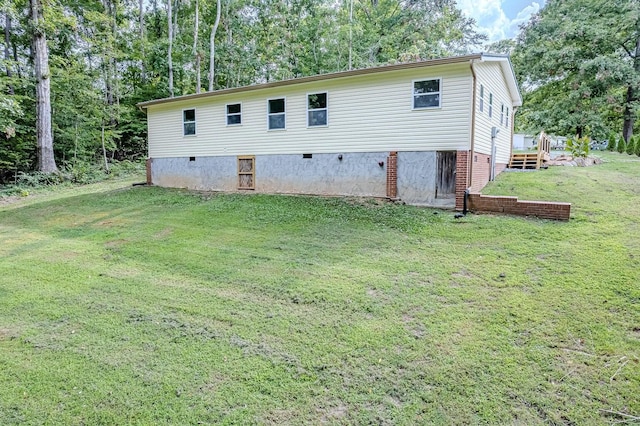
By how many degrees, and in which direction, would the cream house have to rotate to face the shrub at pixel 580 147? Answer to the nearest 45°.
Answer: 0° — it already faces it

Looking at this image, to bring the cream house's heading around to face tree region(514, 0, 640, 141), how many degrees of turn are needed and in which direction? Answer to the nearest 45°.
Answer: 0° — it already faces it

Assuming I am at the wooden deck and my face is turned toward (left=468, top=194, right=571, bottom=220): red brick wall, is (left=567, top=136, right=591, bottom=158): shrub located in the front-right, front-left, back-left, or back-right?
back-left

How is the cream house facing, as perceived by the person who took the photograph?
facing away from the viewer and to the right of the viewer

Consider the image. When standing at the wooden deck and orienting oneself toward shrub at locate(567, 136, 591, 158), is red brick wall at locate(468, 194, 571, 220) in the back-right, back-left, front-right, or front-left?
back-right

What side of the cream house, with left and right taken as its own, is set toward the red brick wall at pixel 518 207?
right
